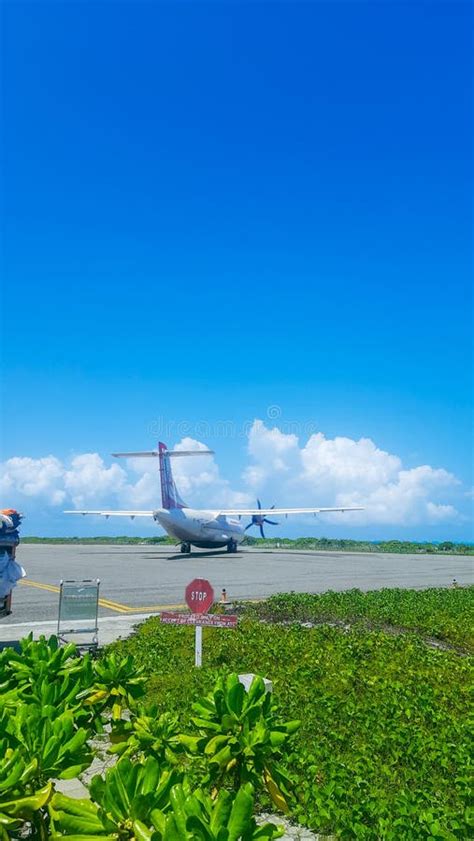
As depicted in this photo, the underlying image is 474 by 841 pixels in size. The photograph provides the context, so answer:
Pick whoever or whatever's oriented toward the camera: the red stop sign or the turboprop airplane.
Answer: the red stop sign

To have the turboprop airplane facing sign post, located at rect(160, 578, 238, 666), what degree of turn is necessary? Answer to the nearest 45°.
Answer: approximately 135° to its right

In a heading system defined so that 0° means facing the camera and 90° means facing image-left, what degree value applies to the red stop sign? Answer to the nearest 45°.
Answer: approximately 0°

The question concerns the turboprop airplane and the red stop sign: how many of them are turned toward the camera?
1

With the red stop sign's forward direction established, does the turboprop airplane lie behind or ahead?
behind

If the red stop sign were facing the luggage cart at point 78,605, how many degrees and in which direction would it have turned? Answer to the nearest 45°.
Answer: approximately 135° to its right

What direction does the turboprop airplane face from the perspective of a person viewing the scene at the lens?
facing away from the viewer and to the right of the viewer

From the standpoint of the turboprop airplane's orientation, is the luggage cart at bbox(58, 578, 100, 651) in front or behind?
behind
